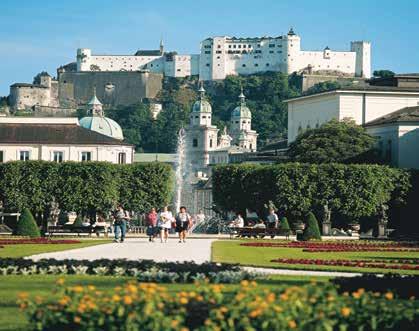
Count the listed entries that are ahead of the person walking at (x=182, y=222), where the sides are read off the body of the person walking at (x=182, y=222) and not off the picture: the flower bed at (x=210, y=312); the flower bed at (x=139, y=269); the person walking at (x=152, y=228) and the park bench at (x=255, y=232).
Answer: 2

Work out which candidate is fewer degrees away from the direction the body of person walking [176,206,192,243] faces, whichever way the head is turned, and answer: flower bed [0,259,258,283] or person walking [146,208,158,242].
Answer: the flower bed

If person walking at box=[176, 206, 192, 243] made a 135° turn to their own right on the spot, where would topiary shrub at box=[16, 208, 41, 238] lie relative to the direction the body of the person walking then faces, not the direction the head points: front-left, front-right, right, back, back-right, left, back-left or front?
front

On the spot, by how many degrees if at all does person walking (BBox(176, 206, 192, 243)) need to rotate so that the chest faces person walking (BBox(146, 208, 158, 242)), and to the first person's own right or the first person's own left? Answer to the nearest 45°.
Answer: approximately 135° to the first person's own right

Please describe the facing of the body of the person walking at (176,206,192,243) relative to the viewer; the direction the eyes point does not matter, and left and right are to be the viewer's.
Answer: facing the viewer

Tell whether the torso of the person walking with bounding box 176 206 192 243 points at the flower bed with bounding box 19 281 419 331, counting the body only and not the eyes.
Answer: yes

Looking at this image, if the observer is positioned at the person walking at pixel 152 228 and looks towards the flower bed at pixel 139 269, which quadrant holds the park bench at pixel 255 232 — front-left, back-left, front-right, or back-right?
back-left

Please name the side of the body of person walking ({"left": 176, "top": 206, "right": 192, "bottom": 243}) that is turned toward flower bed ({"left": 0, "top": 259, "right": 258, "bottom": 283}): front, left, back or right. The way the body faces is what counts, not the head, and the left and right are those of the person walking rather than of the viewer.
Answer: front

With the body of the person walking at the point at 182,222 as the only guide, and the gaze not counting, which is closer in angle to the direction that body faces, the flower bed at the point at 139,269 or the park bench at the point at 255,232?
the flower bed

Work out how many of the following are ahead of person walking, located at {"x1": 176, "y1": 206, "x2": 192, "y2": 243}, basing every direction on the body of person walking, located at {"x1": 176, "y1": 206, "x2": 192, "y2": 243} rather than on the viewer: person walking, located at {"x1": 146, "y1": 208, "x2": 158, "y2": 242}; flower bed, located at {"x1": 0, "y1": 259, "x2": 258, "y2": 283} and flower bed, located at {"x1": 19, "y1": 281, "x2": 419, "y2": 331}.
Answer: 2

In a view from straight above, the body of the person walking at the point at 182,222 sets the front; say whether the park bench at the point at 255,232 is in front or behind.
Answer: behind
